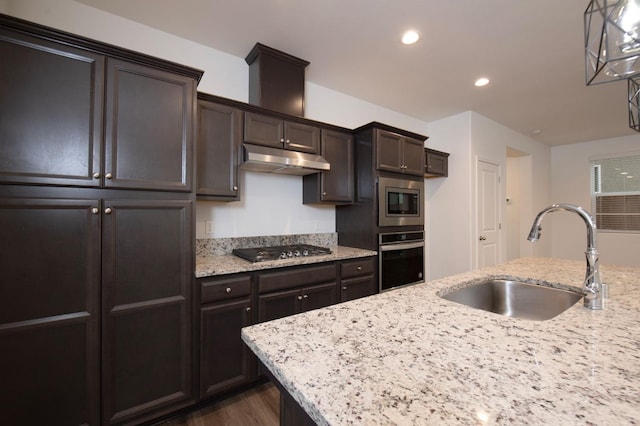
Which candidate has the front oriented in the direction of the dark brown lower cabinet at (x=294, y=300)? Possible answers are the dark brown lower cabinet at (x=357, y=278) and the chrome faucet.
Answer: the chrome faucet

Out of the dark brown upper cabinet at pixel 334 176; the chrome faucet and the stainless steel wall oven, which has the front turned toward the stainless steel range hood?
the chrome faucet

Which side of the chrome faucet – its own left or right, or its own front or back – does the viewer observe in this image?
left

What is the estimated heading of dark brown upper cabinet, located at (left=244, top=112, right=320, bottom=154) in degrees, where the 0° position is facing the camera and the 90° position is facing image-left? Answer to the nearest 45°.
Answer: approximately 315°

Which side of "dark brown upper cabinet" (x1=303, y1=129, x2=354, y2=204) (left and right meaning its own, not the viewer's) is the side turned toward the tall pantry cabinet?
right

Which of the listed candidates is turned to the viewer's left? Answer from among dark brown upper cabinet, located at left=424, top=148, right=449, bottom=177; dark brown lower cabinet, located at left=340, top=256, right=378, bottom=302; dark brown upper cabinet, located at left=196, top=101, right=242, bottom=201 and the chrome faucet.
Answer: the chrome faucet

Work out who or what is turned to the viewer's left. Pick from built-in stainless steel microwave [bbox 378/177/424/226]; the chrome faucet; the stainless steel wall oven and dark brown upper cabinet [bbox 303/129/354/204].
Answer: the chrome faucet

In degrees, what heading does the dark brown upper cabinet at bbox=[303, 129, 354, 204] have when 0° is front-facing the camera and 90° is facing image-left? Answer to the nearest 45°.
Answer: approximately 315°

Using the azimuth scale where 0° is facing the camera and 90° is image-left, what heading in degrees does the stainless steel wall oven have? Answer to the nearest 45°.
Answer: approximately 315°

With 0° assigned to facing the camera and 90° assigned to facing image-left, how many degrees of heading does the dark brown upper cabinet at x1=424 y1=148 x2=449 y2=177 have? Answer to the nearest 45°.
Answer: approximately 315°
